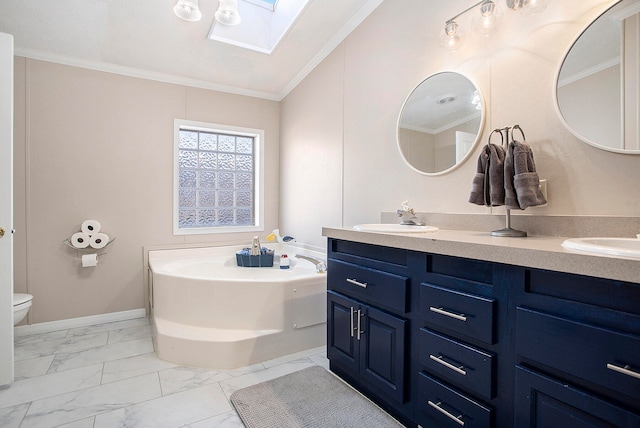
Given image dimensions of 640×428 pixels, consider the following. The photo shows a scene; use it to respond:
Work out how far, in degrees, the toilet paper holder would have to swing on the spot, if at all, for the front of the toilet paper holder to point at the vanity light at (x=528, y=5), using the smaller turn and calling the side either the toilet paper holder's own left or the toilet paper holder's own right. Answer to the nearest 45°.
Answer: approximately 45° to the toilet paper holder's own left

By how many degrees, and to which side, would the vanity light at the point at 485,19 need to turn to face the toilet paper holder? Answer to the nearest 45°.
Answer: approximately 45° to its right

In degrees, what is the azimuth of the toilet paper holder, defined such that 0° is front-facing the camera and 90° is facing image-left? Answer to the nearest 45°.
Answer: approximately 0°

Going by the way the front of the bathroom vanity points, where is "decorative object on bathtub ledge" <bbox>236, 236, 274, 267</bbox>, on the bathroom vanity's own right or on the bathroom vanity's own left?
on the bathroom vanity's own right

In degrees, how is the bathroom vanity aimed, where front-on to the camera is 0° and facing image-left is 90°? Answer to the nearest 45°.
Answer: approximately 45°
